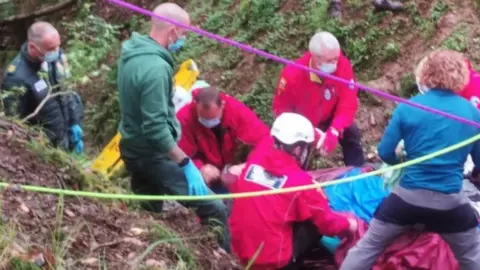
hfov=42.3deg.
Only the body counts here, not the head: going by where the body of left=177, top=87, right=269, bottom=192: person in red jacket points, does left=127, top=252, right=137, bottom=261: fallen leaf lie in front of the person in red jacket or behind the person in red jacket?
in front

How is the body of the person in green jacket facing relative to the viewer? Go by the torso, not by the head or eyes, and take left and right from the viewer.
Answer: facing to the right of the viewer

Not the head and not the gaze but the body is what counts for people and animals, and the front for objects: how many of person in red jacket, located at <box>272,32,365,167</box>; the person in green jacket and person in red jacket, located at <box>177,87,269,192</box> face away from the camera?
0

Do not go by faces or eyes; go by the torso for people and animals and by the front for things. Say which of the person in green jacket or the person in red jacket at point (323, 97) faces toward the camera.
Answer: the person in red jacket

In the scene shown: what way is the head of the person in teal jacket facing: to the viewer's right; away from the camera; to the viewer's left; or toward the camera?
away from the camera

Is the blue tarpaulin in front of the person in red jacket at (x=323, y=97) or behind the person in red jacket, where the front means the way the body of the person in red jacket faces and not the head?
in front

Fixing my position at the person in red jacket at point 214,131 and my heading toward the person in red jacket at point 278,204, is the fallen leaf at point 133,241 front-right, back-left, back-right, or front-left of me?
front-right

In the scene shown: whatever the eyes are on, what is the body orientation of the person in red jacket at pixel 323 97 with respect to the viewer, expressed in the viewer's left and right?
facing the viewer

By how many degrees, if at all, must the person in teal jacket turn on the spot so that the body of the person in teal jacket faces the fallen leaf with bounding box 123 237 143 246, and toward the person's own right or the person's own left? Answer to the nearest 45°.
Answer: approximately 135° to the person's own left

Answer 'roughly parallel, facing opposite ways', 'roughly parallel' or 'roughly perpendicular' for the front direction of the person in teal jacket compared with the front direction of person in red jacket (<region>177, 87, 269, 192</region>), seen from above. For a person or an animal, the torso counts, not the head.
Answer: roughly parallel, facing opposite ways

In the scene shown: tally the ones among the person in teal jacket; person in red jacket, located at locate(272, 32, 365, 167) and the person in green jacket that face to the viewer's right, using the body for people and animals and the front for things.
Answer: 1

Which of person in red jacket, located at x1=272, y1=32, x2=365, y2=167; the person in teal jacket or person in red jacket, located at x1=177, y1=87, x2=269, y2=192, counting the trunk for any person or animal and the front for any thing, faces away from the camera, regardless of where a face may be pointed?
the person in teal jacket

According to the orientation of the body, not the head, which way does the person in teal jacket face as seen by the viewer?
away from the camera

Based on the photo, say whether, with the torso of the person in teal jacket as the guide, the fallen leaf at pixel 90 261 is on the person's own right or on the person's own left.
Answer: on the person's own left

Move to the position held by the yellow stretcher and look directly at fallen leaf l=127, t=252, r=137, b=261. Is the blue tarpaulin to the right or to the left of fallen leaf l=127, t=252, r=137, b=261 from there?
left

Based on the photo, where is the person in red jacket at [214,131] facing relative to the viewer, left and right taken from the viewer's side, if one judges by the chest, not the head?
facing the viewer

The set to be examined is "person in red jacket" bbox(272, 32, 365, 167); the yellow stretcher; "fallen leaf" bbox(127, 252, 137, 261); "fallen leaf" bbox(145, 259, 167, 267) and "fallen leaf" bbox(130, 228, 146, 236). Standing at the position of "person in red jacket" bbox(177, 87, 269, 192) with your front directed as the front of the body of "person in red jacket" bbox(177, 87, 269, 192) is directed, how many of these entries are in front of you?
3
